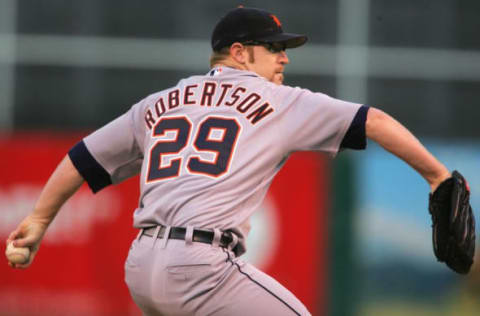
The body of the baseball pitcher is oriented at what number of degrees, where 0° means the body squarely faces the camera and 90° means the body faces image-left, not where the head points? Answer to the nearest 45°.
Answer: approximately 225°
